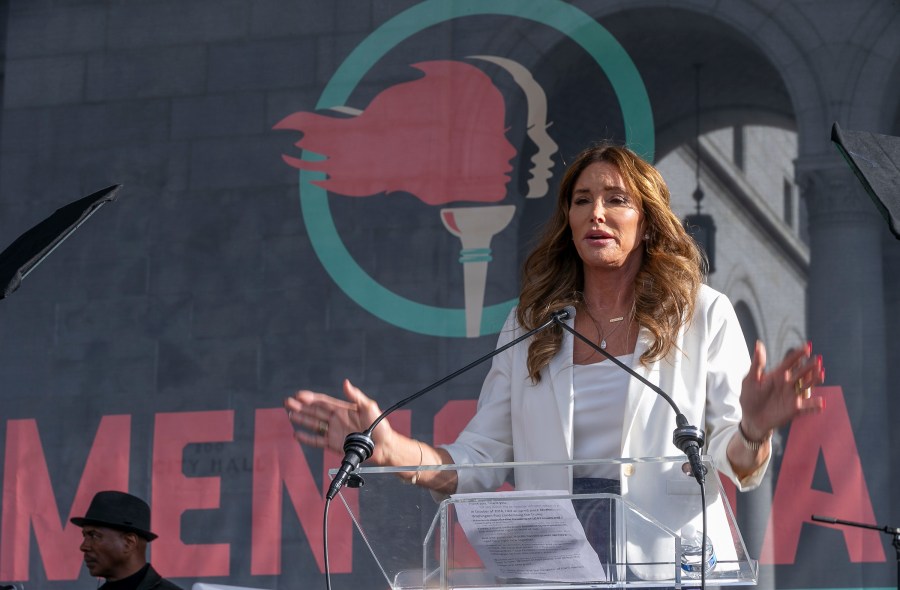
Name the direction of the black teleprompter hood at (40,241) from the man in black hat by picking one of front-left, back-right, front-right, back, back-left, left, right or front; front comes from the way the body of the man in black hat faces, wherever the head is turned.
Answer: left

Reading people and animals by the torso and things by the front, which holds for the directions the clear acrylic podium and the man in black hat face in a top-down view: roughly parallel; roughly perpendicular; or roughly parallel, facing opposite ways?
roughly perpendicular

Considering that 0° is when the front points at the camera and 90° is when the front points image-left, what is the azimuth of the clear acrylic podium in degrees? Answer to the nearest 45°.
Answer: approximately 0°

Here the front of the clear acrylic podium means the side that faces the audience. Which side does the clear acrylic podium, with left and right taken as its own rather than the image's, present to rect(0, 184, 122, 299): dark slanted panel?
right
